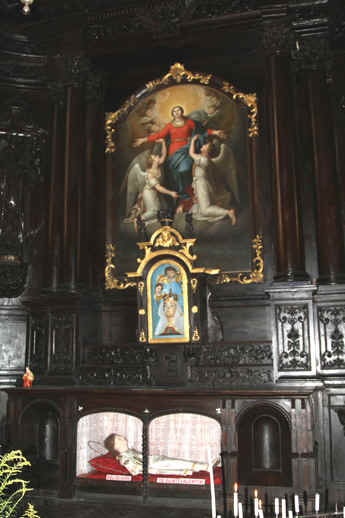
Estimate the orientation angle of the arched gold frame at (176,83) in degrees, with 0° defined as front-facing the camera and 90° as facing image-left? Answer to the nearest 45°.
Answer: approximately 0°
